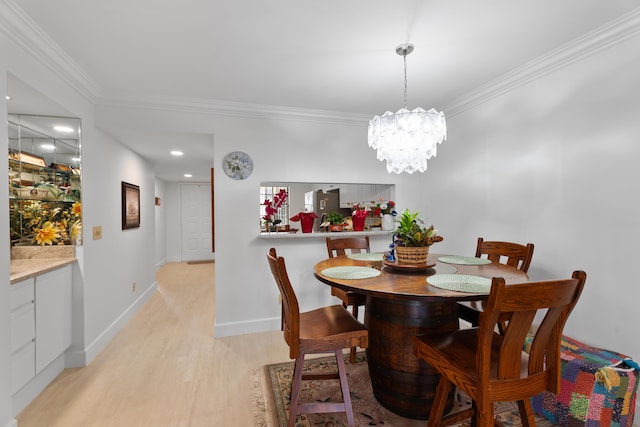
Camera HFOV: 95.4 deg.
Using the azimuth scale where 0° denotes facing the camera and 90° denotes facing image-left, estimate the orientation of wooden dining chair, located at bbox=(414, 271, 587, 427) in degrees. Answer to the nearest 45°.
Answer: approximately 135°

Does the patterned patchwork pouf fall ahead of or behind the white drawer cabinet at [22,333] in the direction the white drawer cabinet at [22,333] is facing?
ahead

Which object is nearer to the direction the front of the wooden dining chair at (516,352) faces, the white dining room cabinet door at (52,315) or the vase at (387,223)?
the vase

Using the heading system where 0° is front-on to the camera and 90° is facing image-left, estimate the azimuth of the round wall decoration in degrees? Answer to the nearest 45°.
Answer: approximately 0°

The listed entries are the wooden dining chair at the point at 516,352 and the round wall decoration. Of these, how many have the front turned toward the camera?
1

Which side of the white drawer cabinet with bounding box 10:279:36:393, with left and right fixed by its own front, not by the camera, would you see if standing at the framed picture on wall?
left

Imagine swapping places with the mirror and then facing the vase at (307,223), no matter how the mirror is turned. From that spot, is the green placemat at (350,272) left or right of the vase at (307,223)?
right

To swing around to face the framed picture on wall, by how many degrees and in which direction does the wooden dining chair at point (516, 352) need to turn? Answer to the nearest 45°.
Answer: approximately 45° to its left

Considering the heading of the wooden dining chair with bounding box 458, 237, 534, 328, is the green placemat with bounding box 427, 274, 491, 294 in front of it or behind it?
in front

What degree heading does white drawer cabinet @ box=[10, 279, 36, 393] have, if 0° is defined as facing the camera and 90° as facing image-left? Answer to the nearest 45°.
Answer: approximately 315°

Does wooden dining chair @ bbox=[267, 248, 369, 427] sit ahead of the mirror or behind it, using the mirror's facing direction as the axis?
ahead
